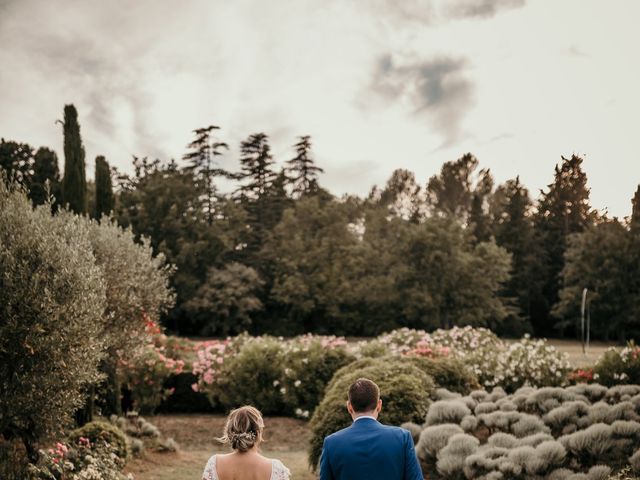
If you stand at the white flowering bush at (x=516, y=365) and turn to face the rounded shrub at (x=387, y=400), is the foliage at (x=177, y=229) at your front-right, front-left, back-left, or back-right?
back-right

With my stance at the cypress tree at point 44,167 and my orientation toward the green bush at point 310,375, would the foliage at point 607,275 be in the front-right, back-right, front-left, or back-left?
front-left

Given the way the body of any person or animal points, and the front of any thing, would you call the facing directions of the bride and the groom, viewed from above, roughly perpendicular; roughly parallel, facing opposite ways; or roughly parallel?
roughly parallel

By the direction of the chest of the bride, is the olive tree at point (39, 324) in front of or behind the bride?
in front

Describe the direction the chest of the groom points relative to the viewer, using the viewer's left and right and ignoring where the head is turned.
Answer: facing away from the viewer

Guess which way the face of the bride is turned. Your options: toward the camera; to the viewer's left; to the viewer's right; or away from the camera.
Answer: away from the camera

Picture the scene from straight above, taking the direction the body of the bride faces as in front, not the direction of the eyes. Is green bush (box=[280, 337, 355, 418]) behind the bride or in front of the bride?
in front

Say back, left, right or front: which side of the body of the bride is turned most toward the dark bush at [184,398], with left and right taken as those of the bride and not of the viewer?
front

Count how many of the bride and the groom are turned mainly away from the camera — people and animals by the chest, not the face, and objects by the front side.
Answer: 2

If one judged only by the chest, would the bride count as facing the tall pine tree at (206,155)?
yes

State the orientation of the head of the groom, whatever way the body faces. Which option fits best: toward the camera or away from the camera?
away from the camera

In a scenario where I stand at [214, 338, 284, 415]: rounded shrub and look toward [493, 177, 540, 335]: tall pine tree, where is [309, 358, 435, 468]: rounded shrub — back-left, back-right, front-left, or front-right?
back-right

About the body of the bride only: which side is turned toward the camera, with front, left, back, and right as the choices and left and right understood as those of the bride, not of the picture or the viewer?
back

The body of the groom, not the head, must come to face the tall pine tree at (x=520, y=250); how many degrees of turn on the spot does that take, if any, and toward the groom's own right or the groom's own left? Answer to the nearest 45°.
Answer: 0° — they already face it

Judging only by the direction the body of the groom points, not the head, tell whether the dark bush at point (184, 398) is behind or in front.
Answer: in front
